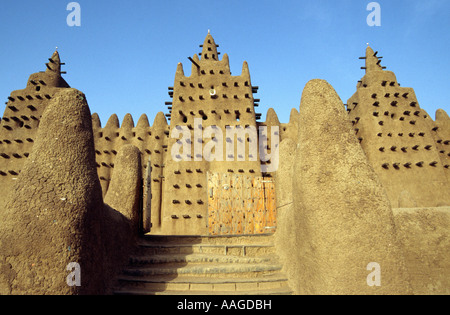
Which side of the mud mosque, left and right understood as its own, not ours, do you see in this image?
front
